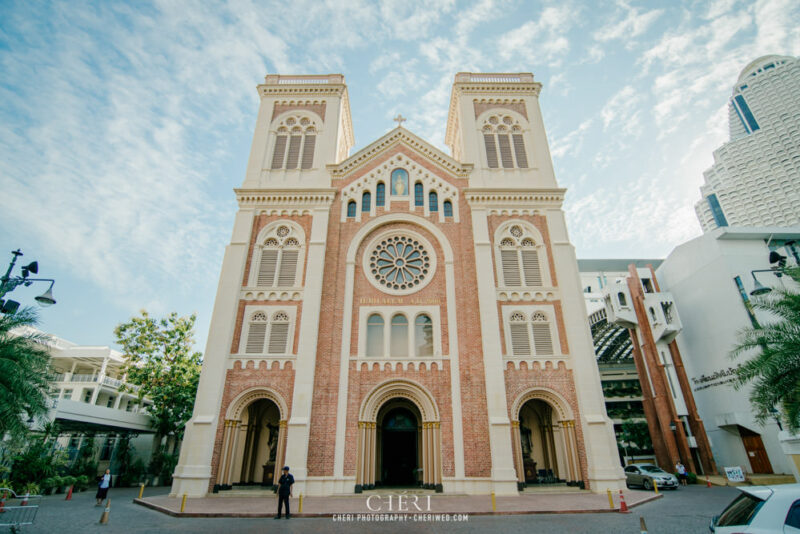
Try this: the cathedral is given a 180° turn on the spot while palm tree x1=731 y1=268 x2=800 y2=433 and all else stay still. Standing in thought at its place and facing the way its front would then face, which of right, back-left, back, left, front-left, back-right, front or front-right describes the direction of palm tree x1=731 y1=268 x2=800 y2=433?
back-right

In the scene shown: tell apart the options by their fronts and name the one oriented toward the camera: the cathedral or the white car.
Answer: the cathedral

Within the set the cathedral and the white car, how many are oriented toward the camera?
1

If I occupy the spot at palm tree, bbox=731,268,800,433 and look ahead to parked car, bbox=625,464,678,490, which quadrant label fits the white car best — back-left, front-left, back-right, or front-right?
back-left

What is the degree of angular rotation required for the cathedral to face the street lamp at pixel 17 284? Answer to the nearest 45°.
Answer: approximately 45° to its right

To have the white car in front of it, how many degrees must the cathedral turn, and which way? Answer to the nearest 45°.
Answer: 0° — it already faces it

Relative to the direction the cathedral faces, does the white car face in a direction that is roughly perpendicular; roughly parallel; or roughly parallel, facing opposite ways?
roughly perpendicular

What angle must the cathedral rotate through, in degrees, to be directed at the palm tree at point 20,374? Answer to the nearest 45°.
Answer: approximately 45° to its right

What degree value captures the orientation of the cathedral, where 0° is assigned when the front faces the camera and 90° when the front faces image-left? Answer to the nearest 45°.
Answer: approximately 0°

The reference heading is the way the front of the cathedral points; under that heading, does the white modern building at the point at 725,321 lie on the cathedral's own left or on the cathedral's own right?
on the cathedral's own left
